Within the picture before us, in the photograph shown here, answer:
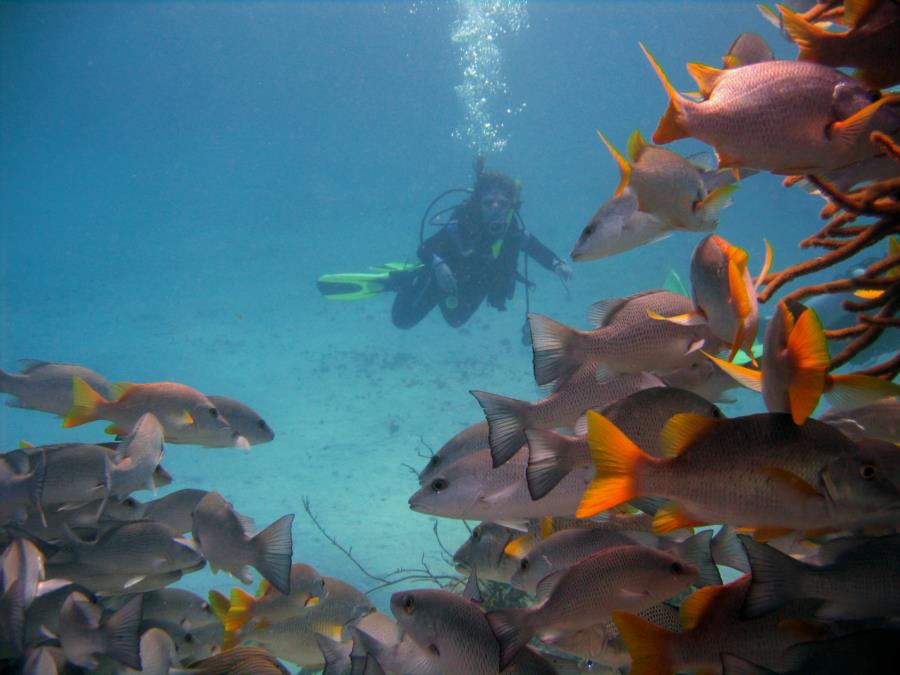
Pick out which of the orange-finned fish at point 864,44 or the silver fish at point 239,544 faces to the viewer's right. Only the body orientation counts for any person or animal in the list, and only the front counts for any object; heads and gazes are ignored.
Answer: the orange-finned fish

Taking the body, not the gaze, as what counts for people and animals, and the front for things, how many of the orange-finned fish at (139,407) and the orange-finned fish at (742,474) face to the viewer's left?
0

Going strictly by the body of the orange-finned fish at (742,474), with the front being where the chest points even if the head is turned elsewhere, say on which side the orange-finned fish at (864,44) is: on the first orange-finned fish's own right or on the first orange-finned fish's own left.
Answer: on the first orange-finned fish's own left

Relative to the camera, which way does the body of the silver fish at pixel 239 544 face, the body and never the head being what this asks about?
to the viewer's left

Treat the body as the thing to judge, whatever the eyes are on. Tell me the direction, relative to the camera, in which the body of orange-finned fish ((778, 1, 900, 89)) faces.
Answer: to the viewer's right

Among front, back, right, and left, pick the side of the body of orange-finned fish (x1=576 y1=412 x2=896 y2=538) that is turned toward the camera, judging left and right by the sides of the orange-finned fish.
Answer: right

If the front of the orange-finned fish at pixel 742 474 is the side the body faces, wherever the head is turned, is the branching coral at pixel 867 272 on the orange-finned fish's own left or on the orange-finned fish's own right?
on the orange-finned fish's own left

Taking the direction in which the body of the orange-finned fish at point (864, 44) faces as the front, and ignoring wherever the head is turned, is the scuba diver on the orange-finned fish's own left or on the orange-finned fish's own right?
on the orange-finned fish's own left

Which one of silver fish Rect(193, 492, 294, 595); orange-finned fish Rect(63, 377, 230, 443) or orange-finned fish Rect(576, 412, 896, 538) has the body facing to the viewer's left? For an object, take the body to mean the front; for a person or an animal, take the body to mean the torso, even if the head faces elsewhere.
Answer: the silver fish

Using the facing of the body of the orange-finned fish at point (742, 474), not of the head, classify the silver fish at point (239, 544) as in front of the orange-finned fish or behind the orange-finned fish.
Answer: behind

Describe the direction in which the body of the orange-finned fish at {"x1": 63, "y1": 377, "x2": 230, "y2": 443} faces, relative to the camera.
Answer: to the viewer's right
